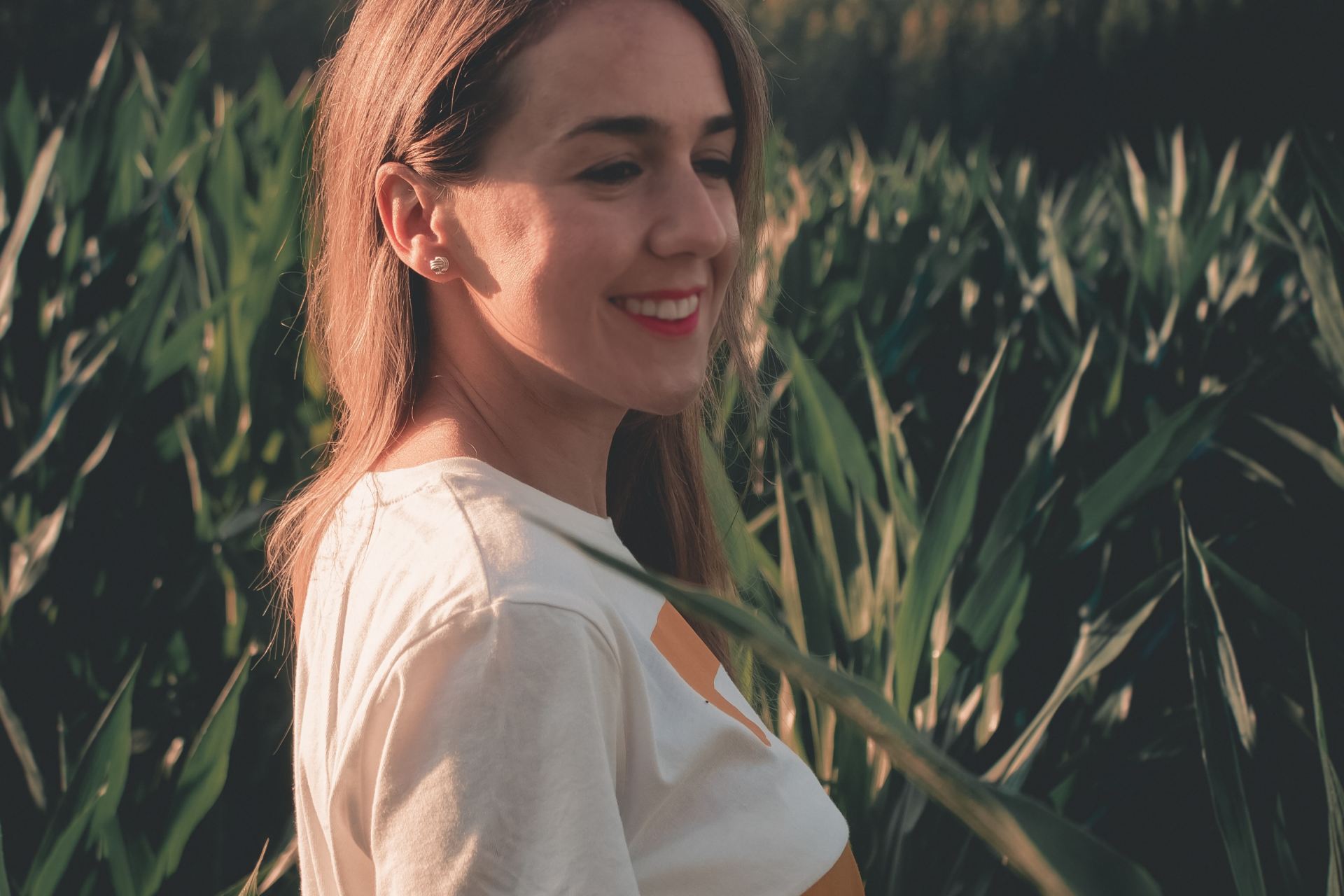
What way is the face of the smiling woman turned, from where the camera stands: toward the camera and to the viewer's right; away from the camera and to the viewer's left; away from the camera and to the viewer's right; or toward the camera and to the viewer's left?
toward the camera and to the viewer's right

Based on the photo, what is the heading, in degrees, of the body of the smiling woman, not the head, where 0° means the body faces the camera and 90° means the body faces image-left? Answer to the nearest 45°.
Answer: approximately 270°
